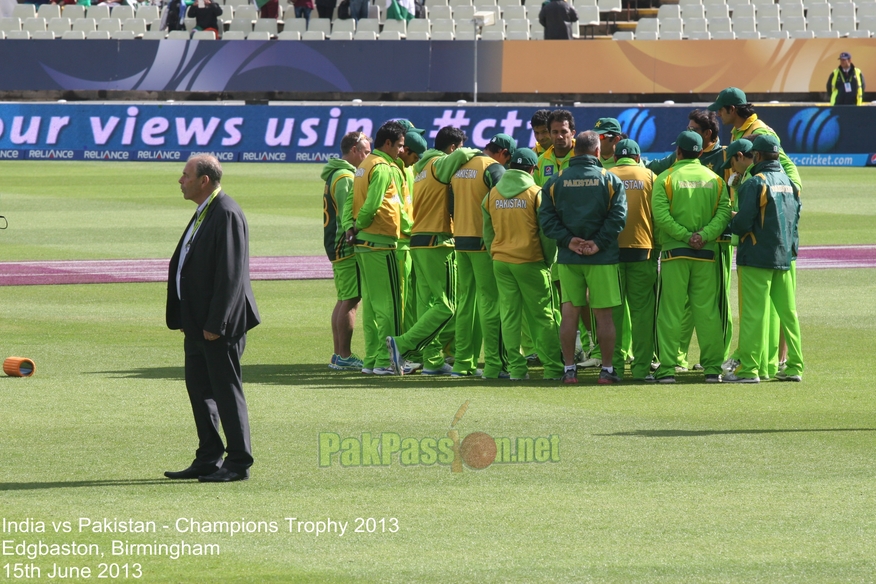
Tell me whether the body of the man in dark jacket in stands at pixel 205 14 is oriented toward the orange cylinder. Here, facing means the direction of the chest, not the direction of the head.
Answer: yes

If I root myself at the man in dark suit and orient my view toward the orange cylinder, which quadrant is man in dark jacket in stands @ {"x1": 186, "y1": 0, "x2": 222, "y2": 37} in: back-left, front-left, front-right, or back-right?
front-right

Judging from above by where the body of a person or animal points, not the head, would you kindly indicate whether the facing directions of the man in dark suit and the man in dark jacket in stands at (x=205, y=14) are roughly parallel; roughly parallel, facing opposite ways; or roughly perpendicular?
roughly perpendicular

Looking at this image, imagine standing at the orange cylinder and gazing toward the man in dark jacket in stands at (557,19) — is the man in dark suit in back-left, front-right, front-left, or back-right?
back-right

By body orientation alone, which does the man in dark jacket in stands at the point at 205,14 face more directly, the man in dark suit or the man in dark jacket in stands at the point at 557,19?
the man in dark suit

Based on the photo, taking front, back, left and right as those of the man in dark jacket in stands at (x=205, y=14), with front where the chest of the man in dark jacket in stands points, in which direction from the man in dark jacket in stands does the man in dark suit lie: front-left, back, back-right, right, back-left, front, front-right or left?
front

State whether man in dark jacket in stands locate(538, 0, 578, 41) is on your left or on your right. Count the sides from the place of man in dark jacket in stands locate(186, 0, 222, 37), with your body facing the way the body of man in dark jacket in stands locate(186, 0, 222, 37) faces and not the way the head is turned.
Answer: on your left

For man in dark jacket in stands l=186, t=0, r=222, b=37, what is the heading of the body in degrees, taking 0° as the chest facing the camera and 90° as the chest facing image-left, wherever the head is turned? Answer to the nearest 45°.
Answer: approximately 0°

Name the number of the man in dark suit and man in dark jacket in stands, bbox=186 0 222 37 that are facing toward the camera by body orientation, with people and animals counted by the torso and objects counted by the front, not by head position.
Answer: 1
